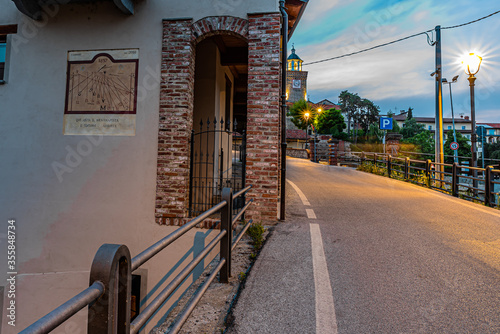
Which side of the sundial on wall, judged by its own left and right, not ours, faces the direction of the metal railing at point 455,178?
left

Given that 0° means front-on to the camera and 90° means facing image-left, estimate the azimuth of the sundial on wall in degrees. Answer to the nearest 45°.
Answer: approximately 0°

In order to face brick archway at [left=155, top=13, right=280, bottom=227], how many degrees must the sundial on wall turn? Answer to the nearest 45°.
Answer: approximately 45° to its left

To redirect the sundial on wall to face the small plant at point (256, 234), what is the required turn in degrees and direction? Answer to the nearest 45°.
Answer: approximately 45° to its left

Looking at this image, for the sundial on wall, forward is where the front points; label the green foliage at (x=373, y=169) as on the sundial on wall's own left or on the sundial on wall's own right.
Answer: on the sundial on wall's own left
